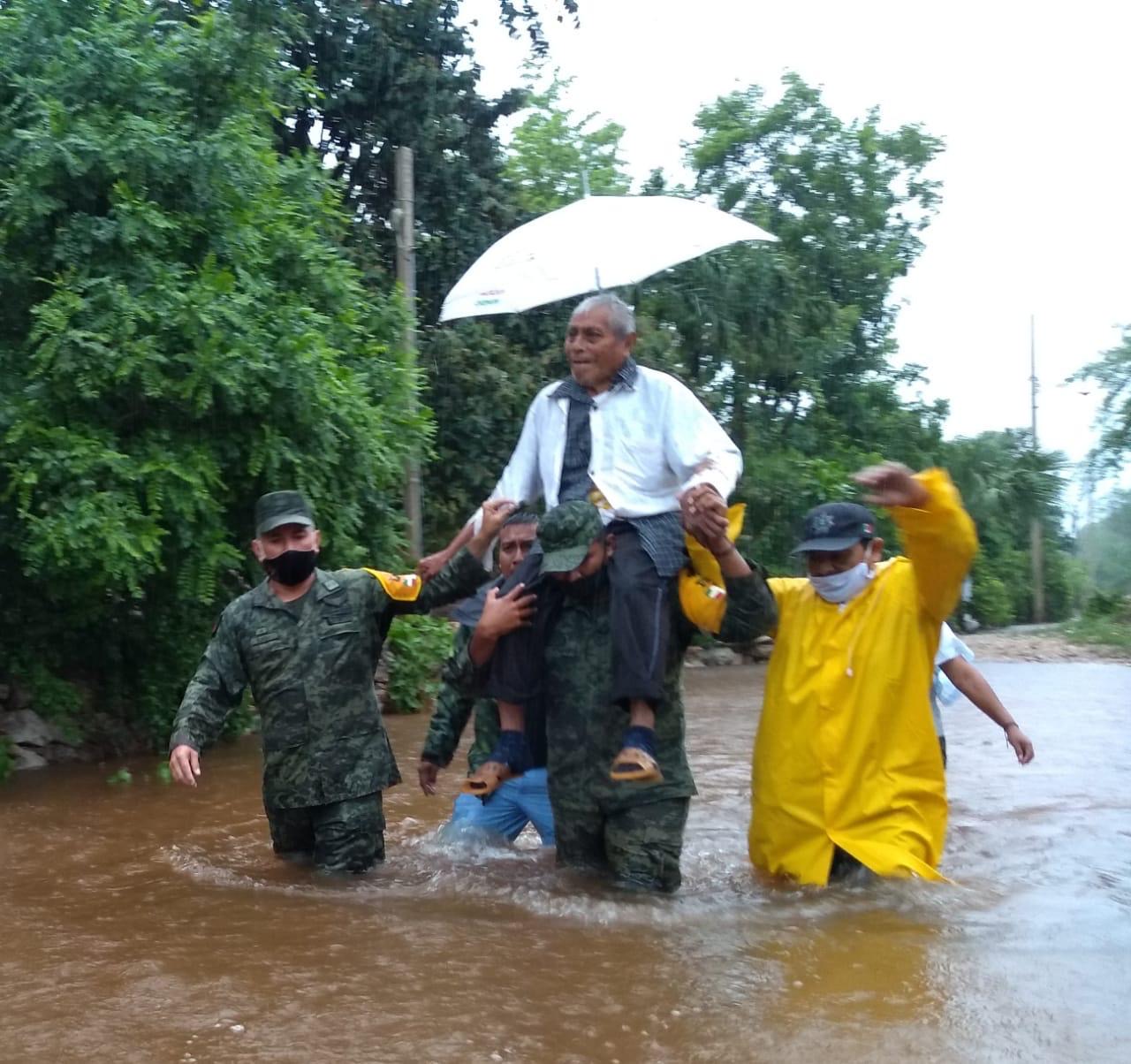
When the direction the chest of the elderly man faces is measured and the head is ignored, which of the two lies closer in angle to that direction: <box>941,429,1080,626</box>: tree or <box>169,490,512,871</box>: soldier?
the soldier

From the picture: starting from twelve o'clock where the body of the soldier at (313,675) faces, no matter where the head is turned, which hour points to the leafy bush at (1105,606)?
The leafy bush is roughly at 7 o'clock from the soldier.

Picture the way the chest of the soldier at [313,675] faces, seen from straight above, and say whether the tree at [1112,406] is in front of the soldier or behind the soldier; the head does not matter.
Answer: behind

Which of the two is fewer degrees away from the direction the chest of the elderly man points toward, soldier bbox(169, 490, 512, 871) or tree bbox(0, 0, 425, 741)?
the soldier

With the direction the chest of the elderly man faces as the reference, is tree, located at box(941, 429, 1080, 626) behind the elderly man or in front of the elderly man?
behind

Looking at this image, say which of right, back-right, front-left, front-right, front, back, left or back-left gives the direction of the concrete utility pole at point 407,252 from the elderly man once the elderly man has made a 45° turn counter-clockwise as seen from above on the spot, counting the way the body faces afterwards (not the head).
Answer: back

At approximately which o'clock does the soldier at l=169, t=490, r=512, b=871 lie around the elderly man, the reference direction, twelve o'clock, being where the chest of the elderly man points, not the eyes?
The soldier is roughly at 2 o'clock from the elderly man.

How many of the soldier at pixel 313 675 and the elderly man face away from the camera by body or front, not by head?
0

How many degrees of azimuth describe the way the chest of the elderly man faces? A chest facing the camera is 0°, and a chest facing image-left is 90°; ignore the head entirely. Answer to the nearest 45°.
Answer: approximately 45°
